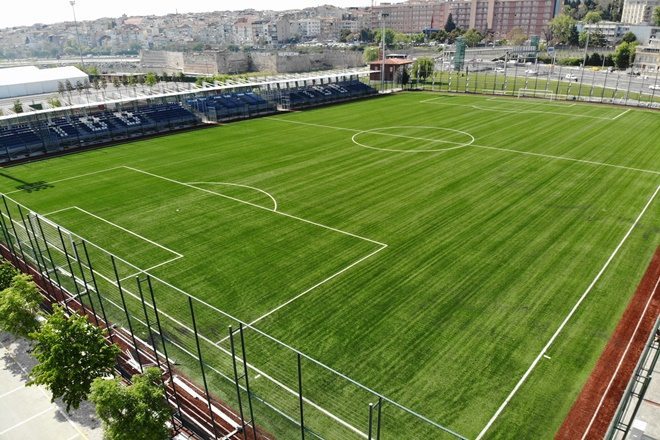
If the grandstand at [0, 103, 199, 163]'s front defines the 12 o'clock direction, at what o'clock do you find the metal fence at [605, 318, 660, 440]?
The metal fence is roughly at 1 o'clock from the grandstand.

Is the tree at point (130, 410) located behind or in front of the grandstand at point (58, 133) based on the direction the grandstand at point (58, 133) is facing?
in front

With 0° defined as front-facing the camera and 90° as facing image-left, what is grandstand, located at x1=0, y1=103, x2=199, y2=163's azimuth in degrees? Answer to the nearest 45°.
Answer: approximately 315°

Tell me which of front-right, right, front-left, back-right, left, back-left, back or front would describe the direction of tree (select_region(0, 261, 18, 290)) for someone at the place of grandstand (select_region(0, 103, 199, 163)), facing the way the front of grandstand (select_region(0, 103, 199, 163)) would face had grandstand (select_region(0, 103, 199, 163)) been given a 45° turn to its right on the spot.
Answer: front

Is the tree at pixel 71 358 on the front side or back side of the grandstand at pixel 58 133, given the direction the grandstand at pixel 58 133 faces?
on the front side

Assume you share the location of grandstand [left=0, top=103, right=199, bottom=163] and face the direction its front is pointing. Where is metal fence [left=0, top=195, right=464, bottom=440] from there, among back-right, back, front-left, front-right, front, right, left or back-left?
front-right

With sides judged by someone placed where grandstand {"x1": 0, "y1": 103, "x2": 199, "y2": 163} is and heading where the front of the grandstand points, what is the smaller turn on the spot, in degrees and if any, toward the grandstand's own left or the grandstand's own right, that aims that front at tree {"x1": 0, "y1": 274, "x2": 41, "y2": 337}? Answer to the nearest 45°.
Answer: approximately 45° to the grandstand's own right
